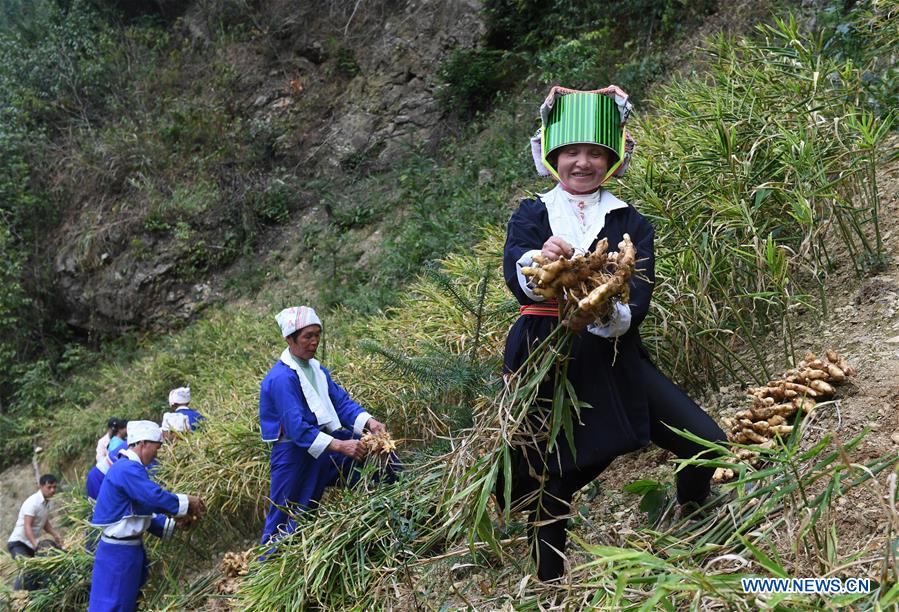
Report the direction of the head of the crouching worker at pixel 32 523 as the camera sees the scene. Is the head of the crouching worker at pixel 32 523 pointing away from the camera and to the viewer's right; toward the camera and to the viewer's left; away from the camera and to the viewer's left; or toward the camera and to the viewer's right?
toward the camera and to the viewer's right

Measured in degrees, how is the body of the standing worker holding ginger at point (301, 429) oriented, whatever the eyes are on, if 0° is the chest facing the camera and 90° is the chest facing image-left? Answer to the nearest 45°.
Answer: approximately 315°

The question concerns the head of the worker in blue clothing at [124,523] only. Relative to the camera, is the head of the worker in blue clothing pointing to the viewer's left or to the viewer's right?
to the viewer's right

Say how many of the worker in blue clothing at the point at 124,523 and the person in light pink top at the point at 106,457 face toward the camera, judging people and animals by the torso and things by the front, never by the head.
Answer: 0

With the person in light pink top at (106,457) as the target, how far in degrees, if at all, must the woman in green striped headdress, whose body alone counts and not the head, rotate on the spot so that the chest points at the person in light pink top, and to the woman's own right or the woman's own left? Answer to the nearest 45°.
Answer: approximately 135° to the woman's own right

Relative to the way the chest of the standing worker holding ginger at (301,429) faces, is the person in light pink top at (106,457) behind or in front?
behind

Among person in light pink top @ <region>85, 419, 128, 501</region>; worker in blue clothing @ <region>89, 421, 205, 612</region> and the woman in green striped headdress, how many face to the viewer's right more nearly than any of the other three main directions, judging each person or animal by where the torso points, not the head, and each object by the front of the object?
2

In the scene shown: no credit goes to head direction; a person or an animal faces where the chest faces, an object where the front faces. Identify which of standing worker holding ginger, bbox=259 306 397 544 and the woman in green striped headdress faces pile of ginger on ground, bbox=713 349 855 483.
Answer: the standing worker holding ginger

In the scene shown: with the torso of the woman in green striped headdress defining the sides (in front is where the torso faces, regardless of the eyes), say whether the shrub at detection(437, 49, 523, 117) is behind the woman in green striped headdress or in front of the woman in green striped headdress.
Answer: behind

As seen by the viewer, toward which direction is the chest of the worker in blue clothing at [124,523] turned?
to the viewer's right
